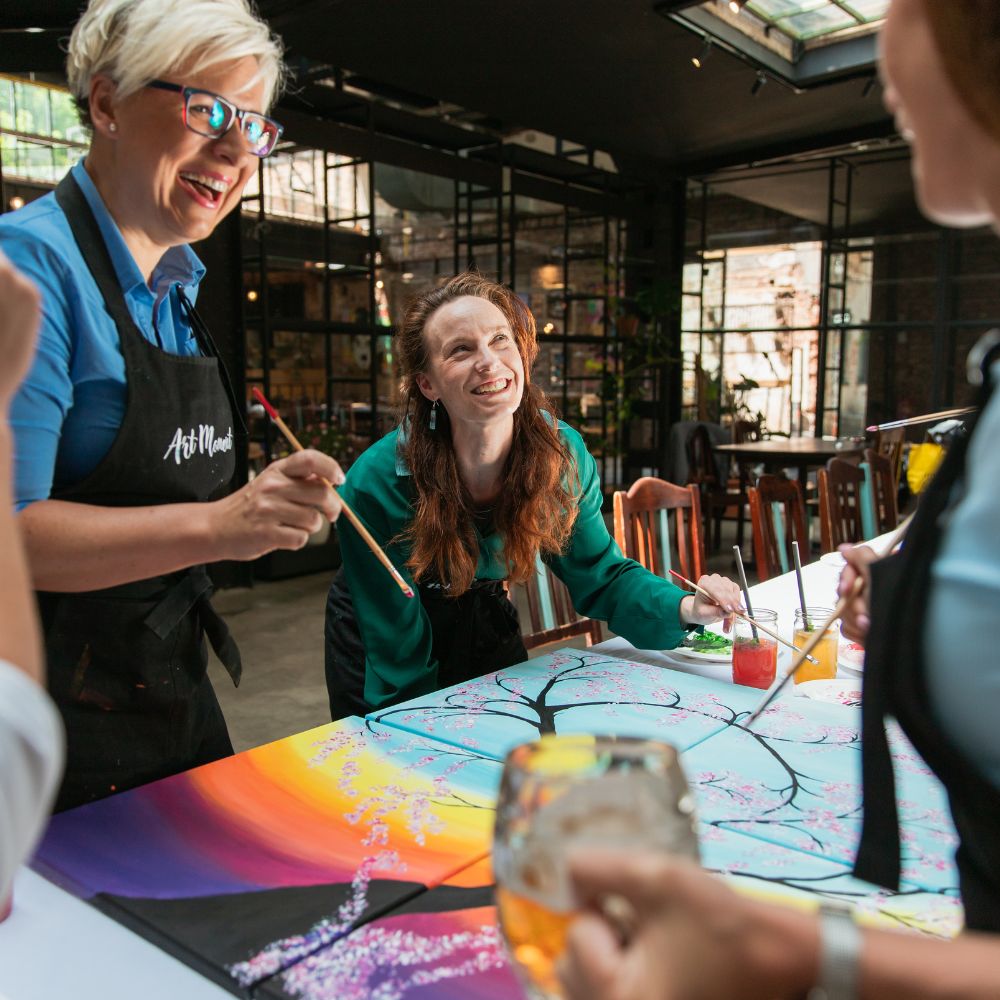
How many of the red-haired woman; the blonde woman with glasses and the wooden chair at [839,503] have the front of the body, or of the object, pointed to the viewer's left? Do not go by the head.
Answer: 0

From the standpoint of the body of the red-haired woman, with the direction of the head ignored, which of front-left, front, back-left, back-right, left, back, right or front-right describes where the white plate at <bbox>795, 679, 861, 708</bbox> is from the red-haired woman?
front

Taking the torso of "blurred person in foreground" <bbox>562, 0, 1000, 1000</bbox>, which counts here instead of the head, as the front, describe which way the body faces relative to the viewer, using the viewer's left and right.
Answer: facing to the left of the viewer

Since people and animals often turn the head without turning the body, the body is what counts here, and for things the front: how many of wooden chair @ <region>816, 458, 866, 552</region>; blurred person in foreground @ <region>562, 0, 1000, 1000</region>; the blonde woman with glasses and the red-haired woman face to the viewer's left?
1

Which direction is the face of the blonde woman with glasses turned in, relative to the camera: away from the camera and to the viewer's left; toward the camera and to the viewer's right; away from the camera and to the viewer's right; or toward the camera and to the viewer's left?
toward the camera and to the viewer's right

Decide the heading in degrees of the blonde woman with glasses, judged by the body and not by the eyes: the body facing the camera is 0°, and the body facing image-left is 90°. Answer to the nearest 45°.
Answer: approximately 315°

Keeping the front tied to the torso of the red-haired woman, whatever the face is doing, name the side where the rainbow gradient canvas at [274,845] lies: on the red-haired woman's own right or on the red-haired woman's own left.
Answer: on the red-haired woman's own right

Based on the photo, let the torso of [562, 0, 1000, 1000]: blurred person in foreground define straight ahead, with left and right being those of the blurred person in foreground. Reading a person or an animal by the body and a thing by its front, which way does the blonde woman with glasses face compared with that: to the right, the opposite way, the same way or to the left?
the opposite way

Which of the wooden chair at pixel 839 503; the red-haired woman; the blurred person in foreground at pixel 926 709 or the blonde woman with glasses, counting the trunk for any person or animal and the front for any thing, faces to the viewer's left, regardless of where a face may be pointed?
the blurred person in foreground
